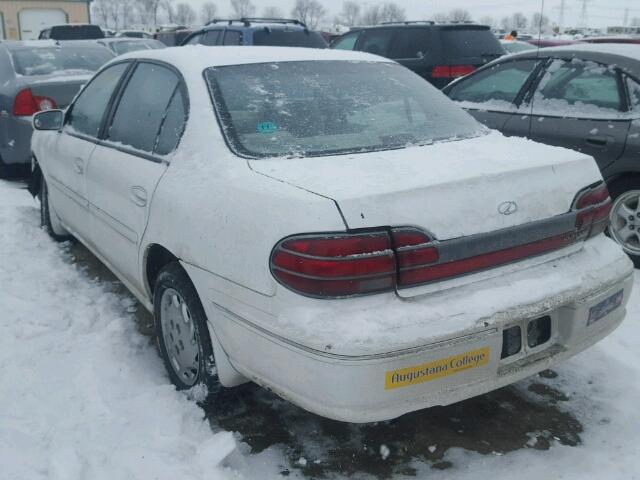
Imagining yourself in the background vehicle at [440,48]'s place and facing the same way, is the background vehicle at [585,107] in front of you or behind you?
behind

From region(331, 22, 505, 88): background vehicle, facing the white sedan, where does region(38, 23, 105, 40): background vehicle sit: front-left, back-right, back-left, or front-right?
back-right

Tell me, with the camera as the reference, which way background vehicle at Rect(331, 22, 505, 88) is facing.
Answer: facing away from the viewer and to the left of the viewer

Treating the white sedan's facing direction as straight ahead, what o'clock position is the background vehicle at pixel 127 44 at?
The background vehicle is roughly at 1 o'clock from the white sedan.

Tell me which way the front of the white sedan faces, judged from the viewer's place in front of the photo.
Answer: facing away from the viewer and to the left of the viewer
